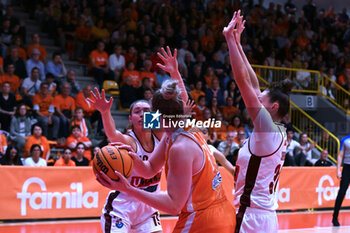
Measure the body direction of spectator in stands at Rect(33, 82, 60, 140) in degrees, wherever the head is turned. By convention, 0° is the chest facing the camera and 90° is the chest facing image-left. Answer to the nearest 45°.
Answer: approximately 315°

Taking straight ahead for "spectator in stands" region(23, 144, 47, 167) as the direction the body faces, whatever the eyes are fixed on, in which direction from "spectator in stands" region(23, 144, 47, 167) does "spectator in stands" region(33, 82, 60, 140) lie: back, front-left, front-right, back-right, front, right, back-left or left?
back

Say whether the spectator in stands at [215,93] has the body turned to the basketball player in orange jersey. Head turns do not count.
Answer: yes

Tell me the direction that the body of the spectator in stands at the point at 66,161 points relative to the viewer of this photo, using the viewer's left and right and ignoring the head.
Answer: facing the viewer

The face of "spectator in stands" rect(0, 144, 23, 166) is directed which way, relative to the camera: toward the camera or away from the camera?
toward the camera

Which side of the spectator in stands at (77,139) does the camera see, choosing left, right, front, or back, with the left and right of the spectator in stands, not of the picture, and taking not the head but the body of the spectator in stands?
front

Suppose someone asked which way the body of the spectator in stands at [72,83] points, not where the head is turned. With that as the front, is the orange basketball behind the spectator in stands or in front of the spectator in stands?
in front

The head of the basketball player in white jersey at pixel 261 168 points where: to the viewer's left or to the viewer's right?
to the viewer's left

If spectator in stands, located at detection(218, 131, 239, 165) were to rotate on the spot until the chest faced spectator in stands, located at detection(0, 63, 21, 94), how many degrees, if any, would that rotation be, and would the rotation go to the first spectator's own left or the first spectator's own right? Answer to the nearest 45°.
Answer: approximately 90° to the first spectator's own right

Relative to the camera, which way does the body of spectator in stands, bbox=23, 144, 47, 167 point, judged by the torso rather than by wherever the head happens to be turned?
toward the camera

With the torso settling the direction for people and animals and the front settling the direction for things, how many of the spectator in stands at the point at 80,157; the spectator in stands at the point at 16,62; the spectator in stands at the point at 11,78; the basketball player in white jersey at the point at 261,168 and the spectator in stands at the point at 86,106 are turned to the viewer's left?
1

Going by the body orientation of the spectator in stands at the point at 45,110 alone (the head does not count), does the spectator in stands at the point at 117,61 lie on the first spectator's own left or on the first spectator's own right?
on the first spectator's own left

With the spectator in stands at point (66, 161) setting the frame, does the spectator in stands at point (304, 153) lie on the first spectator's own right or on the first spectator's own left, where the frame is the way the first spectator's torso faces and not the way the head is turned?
on the first spectator's own left
